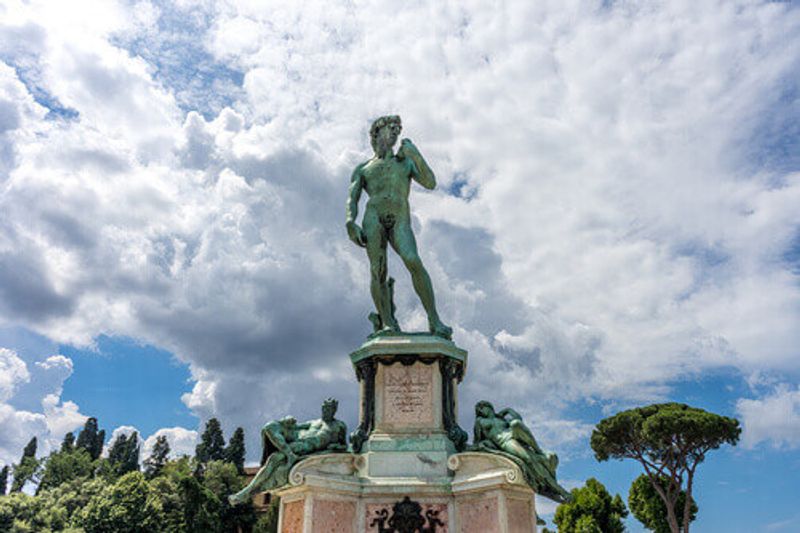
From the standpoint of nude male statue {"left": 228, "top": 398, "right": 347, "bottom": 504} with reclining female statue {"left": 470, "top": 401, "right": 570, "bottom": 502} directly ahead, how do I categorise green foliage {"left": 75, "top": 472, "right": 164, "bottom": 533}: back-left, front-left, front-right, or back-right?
back-left

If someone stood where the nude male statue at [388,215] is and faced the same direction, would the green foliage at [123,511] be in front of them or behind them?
behind

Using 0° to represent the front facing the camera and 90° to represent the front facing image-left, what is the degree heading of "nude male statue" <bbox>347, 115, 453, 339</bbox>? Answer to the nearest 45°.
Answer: approximately 0°
